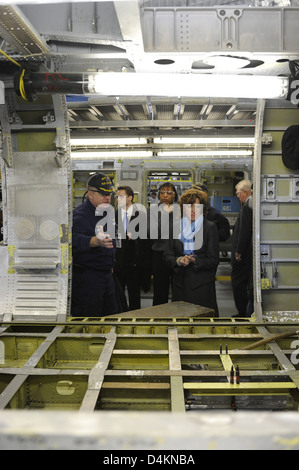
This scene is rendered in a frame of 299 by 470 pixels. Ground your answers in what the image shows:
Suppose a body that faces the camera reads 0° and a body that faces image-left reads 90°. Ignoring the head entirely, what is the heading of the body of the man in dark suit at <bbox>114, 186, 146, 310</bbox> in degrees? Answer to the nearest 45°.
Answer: approximately 45°

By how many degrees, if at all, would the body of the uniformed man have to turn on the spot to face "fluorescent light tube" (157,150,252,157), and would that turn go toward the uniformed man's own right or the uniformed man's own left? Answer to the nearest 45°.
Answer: approximately 90° to the uniformed man's own left

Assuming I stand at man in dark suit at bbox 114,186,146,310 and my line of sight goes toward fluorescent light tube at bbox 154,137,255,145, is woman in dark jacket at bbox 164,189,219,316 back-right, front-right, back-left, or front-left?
back-right

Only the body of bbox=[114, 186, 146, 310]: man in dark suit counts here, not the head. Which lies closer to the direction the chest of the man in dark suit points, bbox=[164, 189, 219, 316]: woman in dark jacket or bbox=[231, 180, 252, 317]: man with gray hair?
the woman in dark jacket

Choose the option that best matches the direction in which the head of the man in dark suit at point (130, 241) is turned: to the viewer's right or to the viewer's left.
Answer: to the viewer's left

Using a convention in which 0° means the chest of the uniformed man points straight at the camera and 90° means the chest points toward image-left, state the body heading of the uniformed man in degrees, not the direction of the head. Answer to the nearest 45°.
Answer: approximately 315°

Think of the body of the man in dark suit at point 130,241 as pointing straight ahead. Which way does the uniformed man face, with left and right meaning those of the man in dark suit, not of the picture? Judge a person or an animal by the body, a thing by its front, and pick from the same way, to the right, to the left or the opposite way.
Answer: to the left

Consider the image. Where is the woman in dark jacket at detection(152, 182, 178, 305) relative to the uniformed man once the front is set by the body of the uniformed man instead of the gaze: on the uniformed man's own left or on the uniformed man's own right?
on the uniformed man's own left

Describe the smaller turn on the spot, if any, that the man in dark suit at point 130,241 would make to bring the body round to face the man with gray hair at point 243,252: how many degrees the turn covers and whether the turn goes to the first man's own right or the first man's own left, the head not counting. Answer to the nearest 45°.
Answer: approximately 135° to the first man's own left
